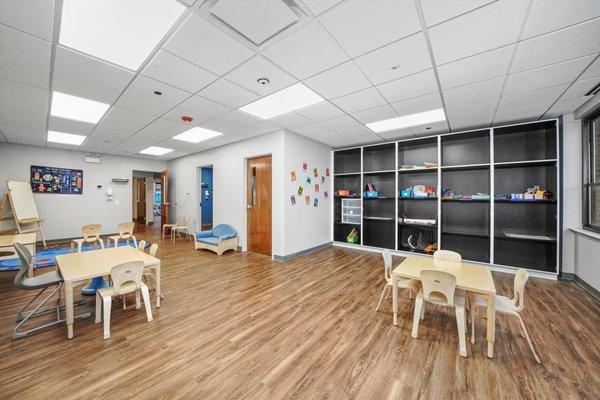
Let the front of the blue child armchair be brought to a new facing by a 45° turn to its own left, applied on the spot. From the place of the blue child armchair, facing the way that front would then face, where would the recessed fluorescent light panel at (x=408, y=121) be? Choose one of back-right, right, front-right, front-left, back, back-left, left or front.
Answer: front-left

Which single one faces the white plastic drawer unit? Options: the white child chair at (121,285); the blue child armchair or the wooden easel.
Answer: the wooden easel

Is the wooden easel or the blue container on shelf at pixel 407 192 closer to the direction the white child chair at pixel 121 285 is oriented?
the wooden easel

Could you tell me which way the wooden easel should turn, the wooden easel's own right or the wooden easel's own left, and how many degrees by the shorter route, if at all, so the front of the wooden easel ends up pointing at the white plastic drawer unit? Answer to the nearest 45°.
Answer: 0° — it already faces it

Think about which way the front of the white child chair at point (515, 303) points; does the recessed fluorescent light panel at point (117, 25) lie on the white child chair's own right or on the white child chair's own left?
on the white child chair's own left

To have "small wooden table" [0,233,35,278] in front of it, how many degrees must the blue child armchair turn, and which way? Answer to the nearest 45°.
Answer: approximately 45° to its right

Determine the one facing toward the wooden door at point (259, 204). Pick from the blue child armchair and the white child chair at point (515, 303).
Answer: the white child chair

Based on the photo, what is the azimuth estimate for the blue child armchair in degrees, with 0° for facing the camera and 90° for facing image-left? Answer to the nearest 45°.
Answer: approximately 45°

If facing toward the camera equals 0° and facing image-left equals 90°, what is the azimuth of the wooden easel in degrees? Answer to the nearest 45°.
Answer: approximately 315°

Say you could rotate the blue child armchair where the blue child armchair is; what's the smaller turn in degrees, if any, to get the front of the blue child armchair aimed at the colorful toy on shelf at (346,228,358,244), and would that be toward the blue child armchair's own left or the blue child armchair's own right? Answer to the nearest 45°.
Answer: approximately 135° to the blue child armchair's own left

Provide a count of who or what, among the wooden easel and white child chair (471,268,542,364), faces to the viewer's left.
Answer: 1

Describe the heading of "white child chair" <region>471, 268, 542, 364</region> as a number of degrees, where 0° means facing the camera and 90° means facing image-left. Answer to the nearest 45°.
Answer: approximately 90°
